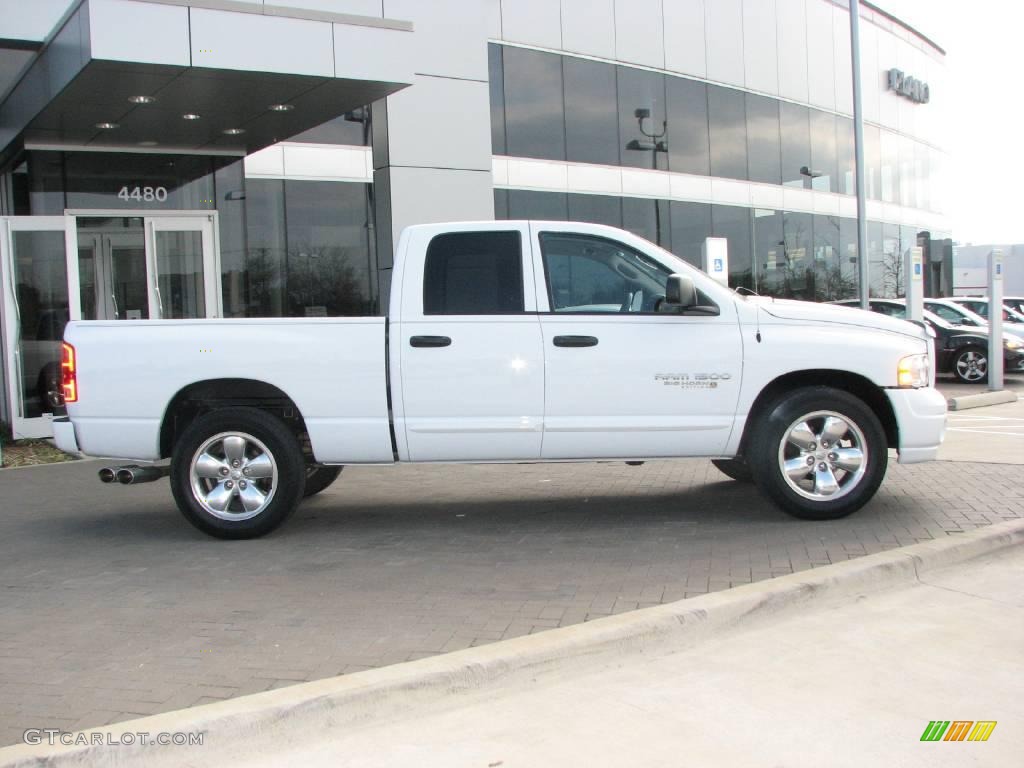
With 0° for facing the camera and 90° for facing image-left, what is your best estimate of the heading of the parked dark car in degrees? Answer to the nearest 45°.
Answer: approximately 315°

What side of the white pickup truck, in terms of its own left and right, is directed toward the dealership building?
left

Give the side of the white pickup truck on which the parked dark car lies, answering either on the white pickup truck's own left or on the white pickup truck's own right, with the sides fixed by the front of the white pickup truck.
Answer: on the white pickup truck's own left

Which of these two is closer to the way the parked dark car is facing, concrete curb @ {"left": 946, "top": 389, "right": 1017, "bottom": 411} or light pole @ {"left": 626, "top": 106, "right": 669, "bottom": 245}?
the concrete curb

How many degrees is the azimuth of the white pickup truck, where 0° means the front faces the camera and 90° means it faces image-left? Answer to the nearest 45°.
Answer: approximately 270°

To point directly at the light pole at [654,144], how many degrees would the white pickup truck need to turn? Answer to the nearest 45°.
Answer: approximately 90° to its left
